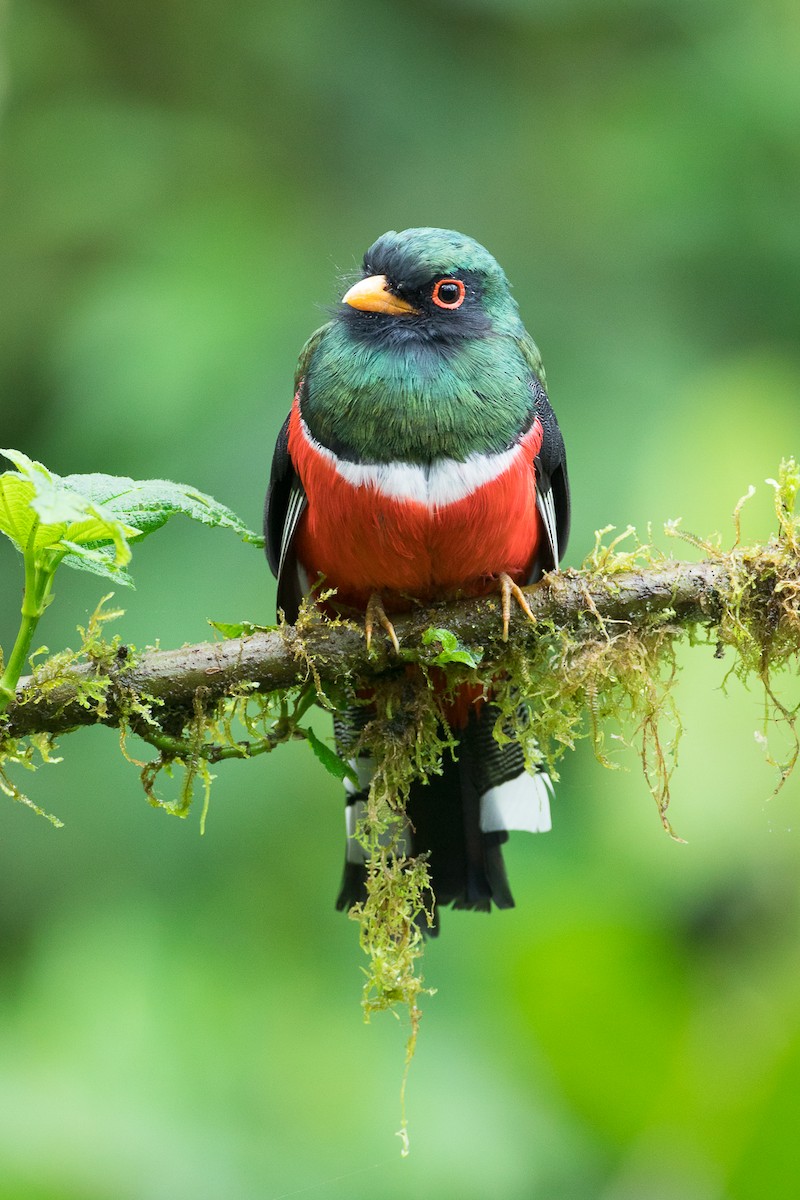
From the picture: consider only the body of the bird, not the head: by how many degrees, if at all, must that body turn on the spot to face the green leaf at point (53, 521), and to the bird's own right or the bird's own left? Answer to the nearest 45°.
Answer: approximately 45° to the bird's own right

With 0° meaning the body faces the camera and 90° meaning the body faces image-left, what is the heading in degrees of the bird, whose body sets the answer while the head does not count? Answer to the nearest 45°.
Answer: approximately 0°
